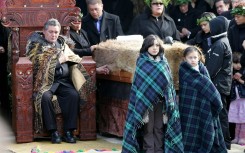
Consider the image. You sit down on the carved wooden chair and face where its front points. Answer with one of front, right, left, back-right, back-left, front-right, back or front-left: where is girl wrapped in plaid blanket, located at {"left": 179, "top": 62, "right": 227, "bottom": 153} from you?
front-left

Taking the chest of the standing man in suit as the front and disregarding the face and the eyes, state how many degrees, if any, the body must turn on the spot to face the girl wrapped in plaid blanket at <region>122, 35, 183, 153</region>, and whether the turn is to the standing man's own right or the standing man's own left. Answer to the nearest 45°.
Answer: approximately 45° to the standing man's own left

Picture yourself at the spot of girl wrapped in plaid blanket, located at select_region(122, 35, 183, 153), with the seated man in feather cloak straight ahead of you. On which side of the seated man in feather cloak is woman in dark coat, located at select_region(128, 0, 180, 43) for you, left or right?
right

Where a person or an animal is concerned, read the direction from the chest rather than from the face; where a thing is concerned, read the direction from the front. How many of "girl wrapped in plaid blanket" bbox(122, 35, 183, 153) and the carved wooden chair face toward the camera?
2
